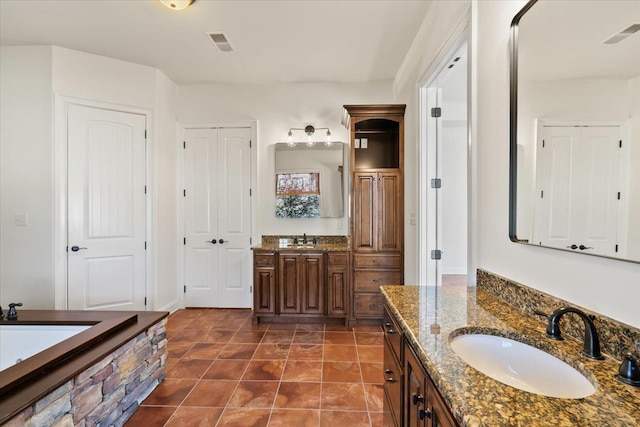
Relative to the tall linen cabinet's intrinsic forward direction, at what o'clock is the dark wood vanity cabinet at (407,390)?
The dark wood vanity cabinet is roughly at 12 o'clock from the tall linen cabinet.

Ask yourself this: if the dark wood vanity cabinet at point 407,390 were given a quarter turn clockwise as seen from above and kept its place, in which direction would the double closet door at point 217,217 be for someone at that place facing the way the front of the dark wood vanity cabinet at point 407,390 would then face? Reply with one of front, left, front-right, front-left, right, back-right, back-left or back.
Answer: front-left

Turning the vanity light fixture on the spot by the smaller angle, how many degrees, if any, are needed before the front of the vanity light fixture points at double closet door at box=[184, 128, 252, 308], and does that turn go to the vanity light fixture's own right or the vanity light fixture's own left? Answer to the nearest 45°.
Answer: approximately 90° to the vanity light fixture's own right

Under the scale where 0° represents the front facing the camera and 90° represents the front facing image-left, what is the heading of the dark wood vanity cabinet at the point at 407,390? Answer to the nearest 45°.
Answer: approximately 90°

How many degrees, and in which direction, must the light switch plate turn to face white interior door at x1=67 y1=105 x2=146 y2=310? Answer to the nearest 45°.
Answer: approximately 90° to its left
